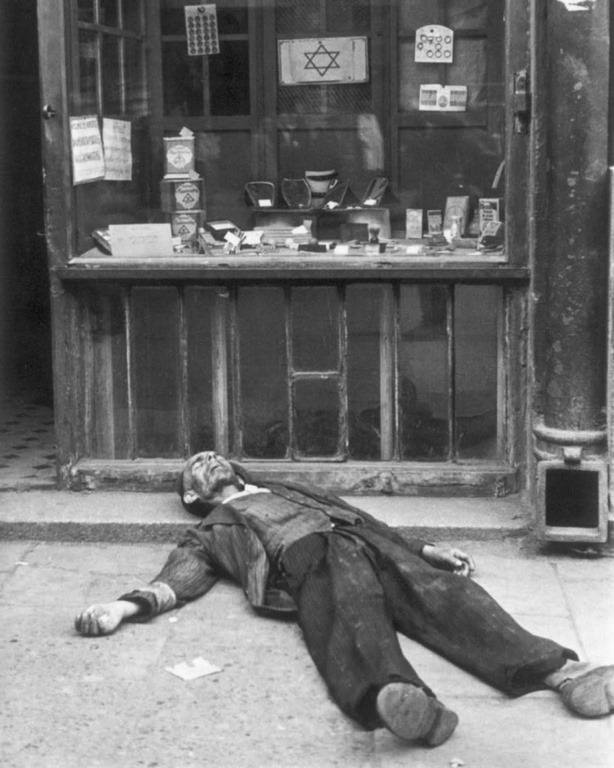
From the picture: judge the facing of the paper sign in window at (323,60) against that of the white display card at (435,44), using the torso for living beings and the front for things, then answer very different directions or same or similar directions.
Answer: same or similar directions

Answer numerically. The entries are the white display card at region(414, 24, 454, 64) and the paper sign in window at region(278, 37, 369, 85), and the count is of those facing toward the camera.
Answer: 2

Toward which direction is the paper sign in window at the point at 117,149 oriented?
toward the camera

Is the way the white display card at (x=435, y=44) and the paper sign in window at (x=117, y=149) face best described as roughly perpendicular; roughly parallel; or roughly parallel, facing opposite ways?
roughly parallel

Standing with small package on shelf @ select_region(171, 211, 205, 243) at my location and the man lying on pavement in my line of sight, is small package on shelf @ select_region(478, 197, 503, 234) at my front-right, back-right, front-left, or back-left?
front-left

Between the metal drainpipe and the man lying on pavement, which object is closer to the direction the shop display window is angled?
the man lying on pavement

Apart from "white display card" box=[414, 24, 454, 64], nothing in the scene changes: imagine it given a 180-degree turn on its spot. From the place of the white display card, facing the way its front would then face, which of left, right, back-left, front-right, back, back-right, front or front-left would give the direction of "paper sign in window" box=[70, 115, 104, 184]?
left

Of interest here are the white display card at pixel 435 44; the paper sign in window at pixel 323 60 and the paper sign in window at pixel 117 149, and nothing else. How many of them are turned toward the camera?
3

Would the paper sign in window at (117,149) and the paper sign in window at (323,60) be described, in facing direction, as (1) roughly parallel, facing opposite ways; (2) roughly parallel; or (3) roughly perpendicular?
roughly parallel

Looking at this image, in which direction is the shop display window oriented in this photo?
toward the camera

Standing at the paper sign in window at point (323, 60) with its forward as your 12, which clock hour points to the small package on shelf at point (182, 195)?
The small package on shelf is roughly at 3 o'clock from the paper sign in window.

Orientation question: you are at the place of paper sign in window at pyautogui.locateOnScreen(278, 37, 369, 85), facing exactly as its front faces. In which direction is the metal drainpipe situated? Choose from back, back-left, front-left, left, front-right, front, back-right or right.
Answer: front-left
